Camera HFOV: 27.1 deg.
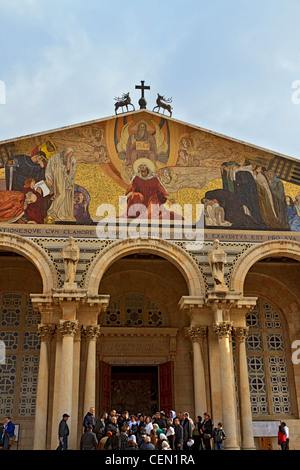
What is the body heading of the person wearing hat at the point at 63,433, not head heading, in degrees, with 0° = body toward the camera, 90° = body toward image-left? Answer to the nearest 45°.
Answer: approximately 270°

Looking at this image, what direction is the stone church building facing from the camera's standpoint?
toward the camera

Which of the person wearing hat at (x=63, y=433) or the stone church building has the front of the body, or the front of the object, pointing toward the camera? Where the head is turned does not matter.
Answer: the stone church building

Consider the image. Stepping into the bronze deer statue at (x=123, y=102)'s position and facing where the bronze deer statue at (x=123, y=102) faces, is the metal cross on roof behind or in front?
in front

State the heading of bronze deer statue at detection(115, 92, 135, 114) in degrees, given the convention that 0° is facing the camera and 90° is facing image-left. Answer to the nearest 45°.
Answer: approximately 270°
